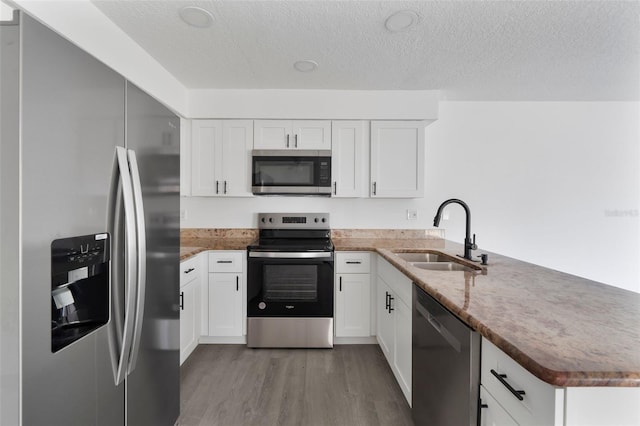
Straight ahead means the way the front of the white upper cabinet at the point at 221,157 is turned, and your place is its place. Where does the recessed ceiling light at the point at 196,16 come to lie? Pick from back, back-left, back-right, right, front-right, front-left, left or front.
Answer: front

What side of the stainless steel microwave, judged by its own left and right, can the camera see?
front

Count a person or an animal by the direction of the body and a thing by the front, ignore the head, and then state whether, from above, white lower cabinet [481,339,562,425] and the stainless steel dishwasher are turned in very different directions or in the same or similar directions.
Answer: same or similar directions

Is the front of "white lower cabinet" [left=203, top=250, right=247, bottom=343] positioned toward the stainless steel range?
no

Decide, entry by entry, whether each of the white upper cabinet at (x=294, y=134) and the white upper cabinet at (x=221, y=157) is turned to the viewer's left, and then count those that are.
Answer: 0

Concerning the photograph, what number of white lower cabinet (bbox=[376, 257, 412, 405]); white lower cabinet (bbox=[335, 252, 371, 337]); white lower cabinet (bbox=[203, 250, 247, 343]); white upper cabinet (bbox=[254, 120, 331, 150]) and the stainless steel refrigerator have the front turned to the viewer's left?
1

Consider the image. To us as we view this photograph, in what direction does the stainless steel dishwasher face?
facing the viewer and to the left of the viewer

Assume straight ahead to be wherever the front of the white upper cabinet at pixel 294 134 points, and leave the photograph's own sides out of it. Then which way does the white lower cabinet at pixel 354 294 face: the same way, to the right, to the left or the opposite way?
the same way

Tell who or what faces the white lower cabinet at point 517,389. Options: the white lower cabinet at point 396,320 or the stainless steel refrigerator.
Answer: the stainless steel refrigerator

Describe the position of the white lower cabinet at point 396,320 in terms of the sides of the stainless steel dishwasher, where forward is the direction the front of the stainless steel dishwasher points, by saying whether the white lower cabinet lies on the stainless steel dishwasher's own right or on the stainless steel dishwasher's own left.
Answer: on the stainless steel dishwasher's own right

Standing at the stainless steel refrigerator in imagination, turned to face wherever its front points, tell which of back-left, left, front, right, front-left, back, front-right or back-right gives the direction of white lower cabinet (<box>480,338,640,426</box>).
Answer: front

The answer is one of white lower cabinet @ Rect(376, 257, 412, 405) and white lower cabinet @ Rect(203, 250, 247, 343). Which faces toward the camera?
white lower cabinet @ Rect(203, 250, 247, 343)

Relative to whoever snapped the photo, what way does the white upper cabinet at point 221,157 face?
facing the viewer

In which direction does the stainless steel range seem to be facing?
toward the camera

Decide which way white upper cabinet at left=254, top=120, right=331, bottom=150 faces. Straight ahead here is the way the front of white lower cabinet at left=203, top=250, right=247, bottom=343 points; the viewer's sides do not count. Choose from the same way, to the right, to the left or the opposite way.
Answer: the same way

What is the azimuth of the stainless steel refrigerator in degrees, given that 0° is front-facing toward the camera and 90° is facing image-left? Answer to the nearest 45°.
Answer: approximately 315°

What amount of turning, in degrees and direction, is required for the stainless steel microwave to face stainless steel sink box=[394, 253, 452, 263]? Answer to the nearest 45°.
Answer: approximately 45° to its left

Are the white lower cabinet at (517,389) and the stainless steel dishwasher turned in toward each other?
no

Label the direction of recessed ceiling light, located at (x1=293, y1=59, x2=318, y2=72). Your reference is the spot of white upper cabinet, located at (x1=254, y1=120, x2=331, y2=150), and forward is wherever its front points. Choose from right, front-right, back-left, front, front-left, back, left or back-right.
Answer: front

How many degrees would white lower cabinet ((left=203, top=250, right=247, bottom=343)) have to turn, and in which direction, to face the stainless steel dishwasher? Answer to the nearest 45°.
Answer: approximately 45° to its left
